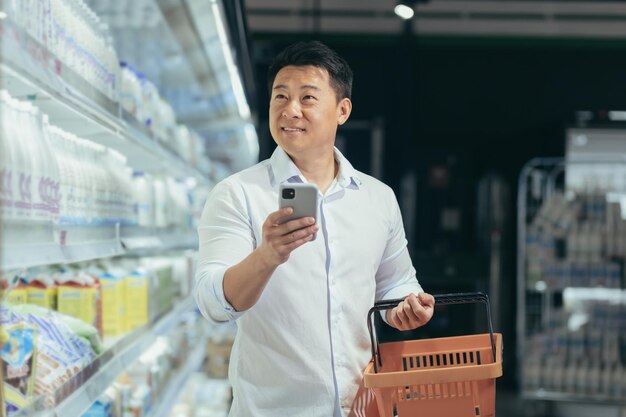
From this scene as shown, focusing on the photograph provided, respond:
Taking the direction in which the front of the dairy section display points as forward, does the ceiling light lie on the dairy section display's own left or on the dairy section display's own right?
on the dairy section display's own left

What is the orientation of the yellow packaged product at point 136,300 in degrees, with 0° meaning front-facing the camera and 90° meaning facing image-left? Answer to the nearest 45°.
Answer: approximately 315°

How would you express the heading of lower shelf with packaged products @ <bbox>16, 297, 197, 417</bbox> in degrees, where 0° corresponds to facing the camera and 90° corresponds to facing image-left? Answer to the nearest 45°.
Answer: approximately 315°

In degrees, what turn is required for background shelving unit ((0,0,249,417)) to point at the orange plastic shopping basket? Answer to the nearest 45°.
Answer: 0° — it already faces it

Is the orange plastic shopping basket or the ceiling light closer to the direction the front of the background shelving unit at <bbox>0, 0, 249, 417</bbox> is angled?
the orange plastic shopping basket

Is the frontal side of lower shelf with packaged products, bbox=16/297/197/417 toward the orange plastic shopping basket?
yes

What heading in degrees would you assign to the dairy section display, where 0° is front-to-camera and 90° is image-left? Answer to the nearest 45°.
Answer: approximately 315°

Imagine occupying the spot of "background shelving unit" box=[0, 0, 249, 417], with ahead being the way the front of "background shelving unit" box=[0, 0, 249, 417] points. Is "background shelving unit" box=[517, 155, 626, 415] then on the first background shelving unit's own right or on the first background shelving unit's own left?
on the first background shelving unit's own left

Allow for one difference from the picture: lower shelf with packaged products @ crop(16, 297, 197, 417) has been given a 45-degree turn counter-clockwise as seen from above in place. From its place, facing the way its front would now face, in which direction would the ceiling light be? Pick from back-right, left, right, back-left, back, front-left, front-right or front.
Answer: front-left

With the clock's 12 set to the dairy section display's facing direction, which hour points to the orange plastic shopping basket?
The orange plastic shopping basket is roughly at 12 o'clock from the dairy section display.
